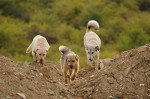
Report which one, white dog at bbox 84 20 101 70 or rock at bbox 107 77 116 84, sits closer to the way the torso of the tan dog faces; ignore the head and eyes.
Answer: the rock

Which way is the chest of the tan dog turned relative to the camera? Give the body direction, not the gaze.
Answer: toward the camera

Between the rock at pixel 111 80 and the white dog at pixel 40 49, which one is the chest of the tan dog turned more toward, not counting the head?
the rock

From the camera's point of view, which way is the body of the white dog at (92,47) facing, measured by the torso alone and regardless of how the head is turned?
toward the camera

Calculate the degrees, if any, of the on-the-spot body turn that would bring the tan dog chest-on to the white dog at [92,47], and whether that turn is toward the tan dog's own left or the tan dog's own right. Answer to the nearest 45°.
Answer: approximately 135° to the tan dog's own left

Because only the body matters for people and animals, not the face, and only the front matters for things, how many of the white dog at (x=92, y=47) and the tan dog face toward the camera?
2

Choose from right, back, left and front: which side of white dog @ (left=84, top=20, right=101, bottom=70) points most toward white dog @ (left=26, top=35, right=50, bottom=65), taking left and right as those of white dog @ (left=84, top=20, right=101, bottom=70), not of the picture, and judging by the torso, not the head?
right
